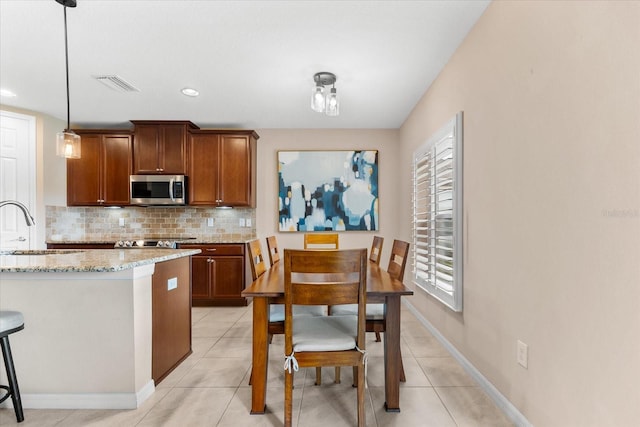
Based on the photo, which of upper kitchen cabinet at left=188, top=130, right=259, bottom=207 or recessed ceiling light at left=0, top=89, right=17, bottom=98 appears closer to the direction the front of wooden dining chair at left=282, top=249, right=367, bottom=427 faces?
the upper kitchen cabinet

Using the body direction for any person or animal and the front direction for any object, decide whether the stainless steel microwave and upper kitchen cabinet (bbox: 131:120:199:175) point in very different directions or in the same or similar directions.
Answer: same or similar directions

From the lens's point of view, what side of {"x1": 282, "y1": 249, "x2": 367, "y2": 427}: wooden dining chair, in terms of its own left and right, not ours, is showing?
back

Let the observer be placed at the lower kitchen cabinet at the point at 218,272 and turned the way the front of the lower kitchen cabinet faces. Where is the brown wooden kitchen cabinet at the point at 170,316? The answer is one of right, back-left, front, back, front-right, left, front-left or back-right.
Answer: front

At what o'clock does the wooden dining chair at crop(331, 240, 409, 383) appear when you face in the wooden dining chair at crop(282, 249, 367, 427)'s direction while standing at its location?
the wooden dining chair at crop(331, 240, 409, 383) is roughly at 1 o'clock from the wooden dining chair at crop(282, 249, 367, 427).

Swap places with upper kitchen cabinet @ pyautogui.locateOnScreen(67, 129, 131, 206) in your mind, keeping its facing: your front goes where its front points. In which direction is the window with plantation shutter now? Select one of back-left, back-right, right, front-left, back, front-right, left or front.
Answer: front-left

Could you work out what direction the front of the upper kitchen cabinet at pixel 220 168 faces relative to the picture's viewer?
facing the viewer

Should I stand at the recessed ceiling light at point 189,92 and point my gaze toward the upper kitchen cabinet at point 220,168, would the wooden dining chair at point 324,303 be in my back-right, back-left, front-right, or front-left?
back-right

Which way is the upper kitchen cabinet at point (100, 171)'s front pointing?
toward the camera

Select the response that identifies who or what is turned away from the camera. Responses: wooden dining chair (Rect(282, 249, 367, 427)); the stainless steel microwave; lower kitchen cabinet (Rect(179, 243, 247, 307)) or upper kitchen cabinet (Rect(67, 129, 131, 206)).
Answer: the wooden dining chair

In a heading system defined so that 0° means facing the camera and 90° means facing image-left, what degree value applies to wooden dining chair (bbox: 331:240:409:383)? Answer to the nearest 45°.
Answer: approximately 90°

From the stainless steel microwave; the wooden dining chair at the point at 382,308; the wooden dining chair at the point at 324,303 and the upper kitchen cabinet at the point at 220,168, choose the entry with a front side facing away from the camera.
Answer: the wooden dining chair at the point at 324,303

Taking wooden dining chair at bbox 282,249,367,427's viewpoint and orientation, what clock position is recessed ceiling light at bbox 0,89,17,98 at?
The recessed ceiling light is roughly at 10 o'clock from the wooden dining chair.

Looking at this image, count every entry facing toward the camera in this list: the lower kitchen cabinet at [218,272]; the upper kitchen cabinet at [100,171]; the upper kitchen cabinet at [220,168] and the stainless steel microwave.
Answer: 4

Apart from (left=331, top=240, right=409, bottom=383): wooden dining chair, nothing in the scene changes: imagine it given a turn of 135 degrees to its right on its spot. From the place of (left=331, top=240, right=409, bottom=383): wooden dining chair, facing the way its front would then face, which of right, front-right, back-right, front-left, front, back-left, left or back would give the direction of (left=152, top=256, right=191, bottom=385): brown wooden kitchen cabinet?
back-left

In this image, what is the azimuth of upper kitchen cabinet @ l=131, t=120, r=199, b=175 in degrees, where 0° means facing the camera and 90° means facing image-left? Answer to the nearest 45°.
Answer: approximately 0°

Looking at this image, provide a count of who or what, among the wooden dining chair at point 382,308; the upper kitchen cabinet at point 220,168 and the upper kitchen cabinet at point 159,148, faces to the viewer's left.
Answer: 1

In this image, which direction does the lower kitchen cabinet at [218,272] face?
toward the camera

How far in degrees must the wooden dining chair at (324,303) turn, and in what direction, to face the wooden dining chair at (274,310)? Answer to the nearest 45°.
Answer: approximately 45° to its left

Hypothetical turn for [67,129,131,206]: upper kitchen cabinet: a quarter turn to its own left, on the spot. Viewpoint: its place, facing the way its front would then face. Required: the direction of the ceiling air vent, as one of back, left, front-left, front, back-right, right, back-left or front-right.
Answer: right
